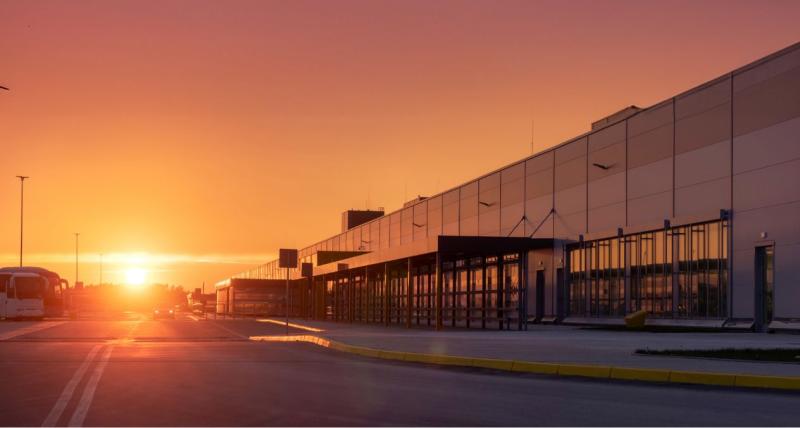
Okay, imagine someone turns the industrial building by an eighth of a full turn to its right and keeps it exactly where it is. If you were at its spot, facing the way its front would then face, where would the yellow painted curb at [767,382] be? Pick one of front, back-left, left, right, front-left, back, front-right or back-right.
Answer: left

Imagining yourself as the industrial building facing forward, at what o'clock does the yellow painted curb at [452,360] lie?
The yellow painted curb is roughly at 11 o'clock from the industrial building.

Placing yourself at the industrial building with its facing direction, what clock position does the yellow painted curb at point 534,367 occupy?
The yellow painted curb is roughly at 11 o'clock from the industrial building.

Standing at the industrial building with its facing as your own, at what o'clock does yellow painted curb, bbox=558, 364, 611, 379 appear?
The yellow painted curb is roughly at 11 o'clock from the industrial building.

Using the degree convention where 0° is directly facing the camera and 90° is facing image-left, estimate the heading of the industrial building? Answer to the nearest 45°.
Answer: approximately 45°

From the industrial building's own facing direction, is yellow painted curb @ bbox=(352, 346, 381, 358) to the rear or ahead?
ahead

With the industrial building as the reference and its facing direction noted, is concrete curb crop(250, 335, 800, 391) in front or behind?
in front

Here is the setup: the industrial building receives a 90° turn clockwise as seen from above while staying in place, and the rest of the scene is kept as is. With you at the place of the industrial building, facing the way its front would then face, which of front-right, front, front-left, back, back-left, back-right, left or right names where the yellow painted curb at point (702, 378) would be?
back-left

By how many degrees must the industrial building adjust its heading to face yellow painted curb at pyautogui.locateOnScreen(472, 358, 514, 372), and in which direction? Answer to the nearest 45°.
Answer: approximately 45° to its left
